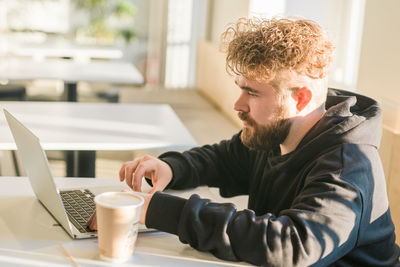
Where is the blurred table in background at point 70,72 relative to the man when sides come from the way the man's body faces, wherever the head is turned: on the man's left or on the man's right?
on the man's right

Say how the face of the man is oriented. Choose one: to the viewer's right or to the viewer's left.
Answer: to the viewer's left

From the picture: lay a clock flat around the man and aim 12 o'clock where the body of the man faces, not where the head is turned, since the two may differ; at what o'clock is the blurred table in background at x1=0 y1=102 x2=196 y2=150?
The blurred table in background is roughly at 2 o'clock from the man.

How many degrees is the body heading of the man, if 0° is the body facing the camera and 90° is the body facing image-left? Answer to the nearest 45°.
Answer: approximately 90°

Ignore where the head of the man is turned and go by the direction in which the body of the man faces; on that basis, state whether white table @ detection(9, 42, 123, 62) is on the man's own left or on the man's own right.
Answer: on the man's own right
